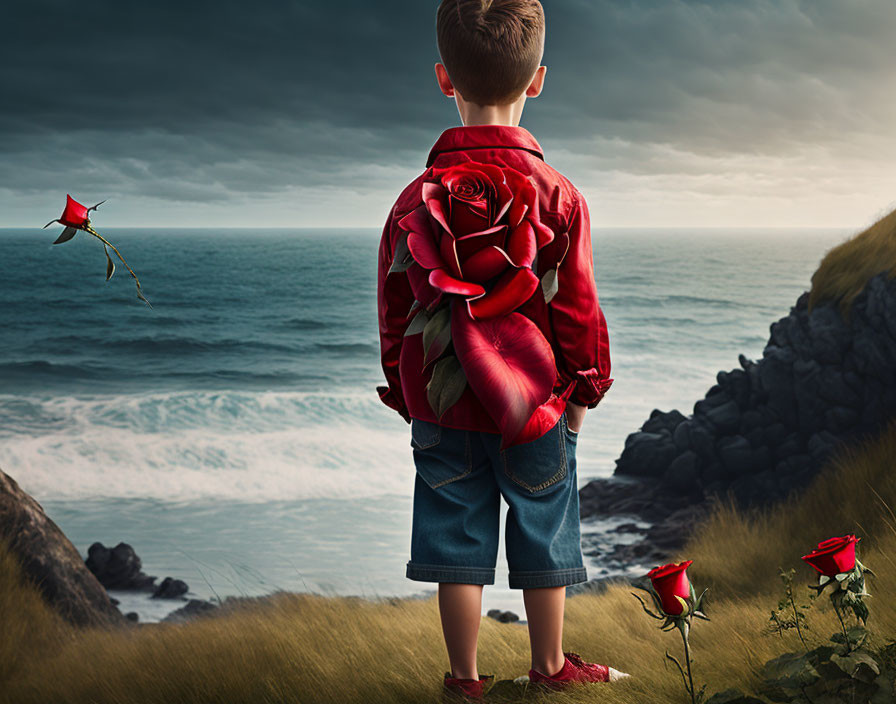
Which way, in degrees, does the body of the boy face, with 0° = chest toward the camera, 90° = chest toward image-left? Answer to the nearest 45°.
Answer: approximately 180°

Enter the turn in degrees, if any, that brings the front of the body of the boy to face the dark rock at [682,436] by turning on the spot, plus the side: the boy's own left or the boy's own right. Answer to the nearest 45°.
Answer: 0° — they already face it

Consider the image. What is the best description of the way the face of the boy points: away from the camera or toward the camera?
away from the camera

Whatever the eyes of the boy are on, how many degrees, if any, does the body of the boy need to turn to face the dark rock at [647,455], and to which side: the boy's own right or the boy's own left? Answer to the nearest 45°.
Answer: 0° — they already face it

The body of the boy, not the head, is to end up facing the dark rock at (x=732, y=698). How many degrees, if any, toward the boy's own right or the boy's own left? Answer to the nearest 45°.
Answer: approximately 135° to the boy's own right

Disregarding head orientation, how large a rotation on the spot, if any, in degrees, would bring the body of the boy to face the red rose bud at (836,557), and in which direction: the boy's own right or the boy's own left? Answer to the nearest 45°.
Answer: approximately 135° to the boy's own right
